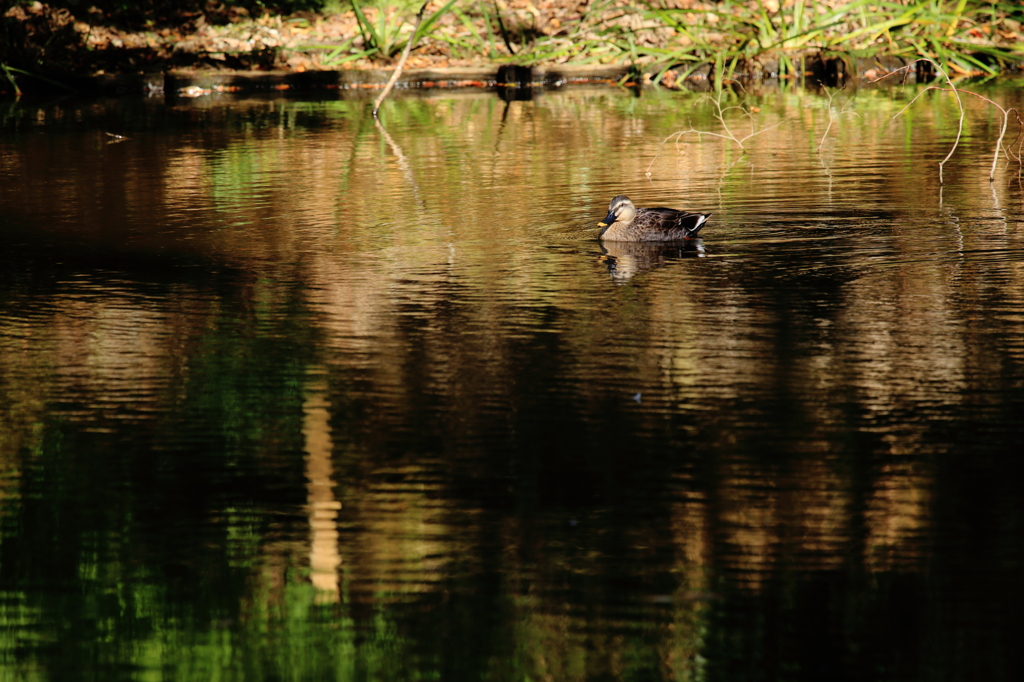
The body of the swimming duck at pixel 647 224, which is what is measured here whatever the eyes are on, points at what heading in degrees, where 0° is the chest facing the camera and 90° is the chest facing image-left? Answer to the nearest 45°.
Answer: approximately 90°
